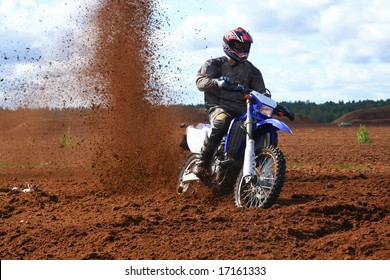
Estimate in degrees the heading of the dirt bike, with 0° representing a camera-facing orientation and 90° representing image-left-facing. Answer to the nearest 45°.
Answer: approximately 315°

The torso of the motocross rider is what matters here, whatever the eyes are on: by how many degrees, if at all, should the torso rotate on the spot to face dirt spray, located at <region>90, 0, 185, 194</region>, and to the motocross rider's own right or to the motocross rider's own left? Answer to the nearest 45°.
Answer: approximately 180°
